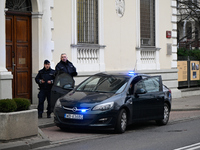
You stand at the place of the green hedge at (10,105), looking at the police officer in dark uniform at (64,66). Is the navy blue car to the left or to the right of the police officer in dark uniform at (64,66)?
right

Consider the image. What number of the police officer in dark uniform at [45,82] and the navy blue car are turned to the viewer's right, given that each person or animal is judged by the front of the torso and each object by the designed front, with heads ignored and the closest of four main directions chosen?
0

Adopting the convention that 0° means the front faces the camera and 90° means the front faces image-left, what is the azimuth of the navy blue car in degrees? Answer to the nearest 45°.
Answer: approximately 45°

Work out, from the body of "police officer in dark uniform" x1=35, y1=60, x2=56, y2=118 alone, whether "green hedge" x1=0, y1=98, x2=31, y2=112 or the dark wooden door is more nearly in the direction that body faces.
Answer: the green hedge

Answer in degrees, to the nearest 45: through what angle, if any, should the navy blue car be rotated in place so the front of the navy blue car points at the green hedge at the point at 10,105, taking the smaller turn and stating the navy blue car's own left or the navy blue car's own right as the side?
0° — it already faces it

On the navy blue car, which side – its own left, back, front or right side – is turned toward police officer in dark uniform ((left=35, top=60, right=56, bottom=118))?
right

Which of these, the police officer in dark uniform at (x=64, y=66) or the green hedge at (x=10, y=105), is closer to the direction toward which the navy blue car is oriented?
the green hedge

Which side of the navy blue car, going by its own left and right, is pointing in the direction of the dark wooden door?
right

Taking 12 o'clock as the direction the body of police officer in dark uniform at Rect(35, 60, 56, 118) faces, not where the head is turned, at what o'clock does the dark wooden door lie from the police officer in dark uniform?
The dark wooden door is roughly at 5 o'clock from the police officer in dark uniform.

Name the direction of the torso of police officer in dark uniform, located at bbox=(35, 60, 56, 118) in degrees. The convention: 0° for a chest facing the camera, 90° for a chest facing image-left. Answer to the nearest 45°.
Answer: approximately 0°

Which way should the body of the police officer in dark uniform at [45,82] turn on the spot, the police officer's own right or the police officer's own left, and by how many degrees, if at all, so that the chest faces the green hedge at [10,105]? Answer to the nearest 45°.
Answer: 0° — they already face it
